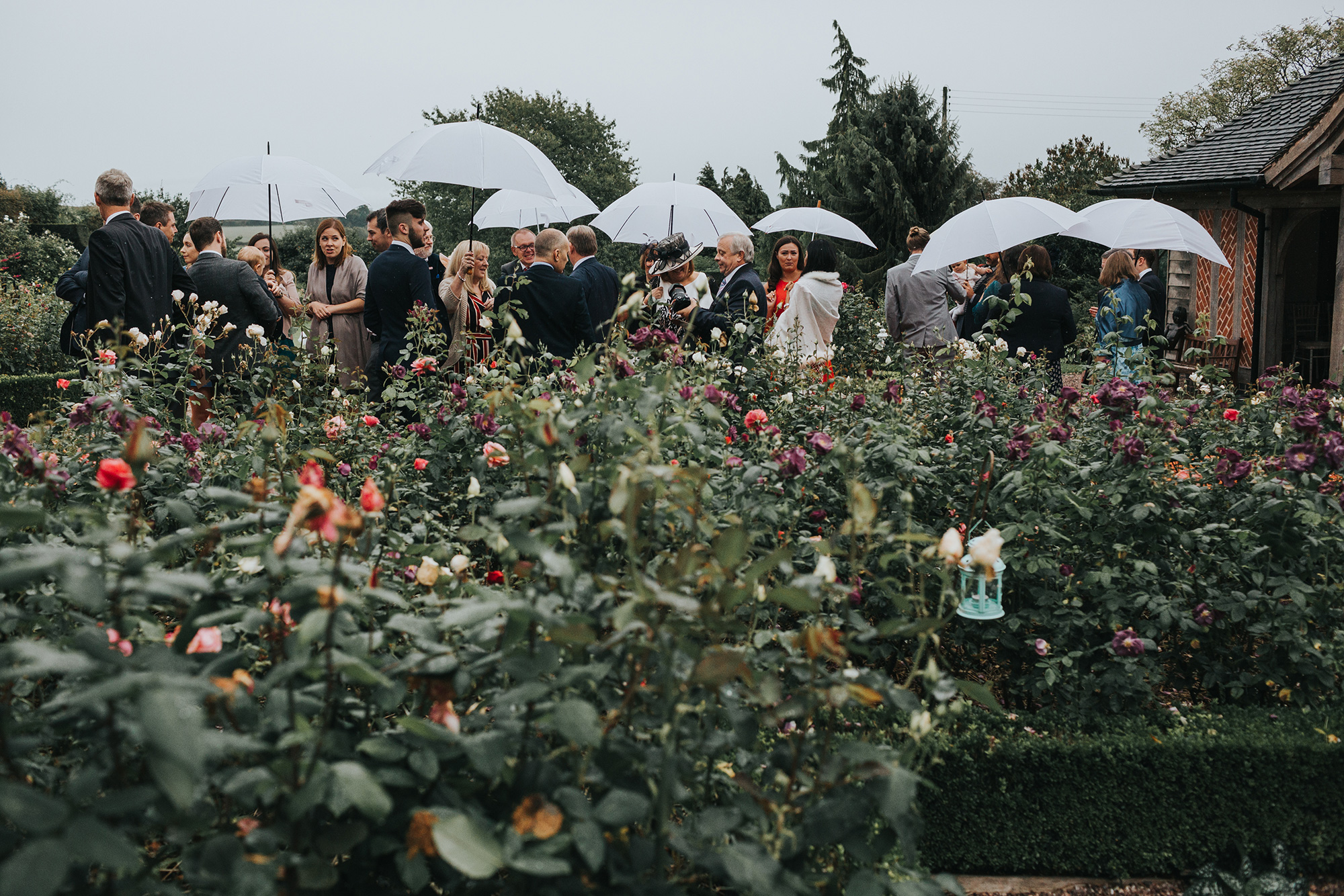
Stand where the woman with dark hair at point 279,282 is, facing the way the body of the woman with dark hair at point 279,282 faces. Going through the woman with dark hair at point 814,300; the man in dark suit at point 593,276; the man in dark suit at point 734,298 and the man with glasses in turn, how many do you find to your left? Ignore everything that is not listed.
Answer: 4

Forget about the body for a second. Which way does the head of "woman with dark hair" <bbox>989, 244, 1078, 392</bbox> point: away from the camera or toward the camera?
away from the camera

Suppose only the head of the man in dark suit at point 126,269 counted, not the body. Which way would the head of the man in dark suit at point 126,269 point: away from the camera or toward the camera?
away from the camera

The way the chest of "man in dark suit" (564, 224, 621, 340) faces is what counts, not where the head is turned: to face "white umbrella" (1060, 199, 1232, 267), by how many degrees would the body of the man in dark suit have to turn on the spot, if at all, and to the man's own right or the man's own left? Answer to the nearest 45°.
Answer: approximately 135° to the man's own right

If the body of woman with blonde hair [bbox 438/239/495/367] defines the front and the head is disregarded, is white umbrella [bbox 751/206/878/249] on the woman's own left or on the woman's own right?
on the woman's own left

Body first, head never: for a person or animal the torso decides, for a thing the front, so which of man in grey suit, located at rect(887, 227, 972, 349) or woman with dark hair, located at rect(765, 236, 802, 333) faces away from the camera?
the man in grey suit

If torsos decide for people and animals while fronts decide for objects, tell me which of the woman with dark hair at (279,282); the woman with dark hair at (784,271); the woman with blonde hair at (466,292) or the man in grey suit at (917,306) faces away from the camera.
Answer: the man in grey suit

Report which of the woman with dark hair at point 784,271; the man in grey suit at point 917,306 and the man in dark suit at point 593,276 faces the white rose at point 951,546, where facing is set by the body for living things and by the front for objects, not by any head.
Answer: the woman with dark hair

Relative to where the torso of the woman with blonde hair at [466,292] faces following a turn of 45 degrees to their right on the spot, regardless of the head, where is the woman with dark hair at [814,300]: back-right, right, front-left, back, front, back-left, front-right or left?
left

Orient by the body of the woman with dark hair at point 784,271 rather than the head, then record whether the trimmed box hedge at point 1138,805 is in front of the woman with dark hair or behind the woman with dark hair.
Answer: in front

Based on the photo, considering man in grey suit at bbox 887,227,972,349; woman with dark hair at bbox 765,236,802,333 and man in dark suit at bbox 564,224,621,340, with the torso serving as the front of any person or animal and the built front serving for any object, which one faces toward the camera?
the woman with dark hair

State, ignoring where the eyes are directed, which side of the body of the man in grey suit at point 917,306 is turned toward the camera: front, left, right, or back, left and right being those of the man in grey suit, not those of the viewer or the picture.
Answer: back

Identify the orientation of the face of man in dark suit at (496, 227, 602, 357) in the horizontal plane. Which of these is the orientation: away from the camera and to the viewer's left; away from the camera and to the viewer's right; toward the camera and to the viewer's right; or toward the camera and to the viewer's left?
away from the camera and to the viewer's right

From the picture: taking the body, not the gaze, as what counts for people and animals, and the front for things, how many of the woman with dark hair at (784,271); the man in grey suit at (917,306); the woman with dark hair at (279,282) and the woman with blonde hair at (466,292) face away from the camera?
1

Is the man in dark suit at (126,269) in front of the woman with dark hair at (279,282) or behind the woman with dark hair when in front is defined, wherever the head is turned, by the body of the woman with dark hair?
in front

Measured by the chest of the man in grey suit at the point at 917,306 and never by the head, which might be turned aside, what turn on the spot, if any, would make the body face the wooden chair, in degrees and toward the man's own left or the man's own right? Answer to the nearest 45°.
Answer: approximately 45° to the man's own right
